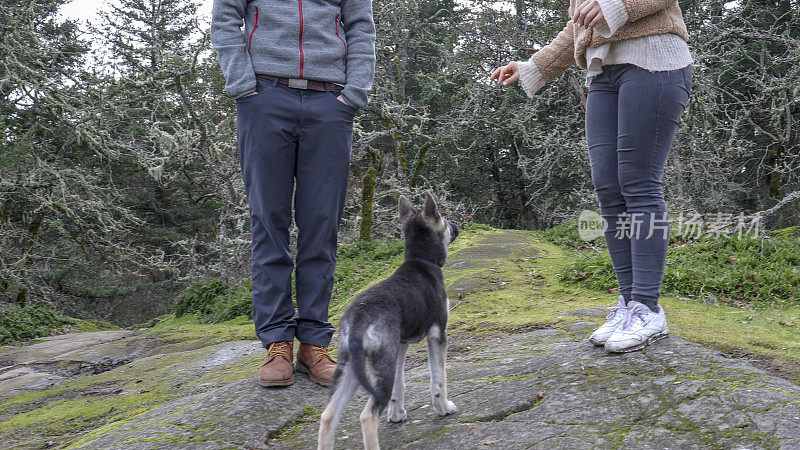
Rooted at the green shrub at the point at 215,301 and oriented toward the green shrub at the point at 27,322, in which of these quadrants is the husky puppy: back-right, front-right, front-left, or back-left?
back-left

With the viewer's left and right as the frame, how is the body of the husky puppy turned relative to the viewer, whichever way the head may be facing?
facing away from the viewer and to the right of the viewer

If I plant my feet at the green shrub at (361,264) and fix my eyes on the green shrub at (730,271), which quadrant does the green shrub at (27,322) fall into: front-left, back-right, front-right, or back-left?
back-right

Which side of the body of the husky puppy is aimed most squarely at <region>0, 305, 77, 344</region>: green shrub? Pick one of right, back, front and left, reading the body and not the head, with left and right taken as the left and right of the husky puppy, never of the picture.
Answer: left

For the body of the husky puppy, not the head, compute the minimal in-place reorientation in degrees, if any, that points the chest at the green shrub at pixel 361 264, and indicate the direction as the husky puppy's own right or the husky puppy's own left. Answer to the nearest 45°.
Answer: approximately 45° to the husky puppy's own left

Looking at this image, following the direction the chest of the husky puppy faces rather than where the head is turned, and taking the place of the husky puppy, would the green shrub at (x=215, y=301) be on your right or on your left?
on your left

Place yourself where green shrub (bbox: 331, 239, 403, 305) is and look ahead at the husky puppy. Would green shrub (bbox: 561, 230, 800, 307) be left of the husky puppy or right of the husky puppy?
left
